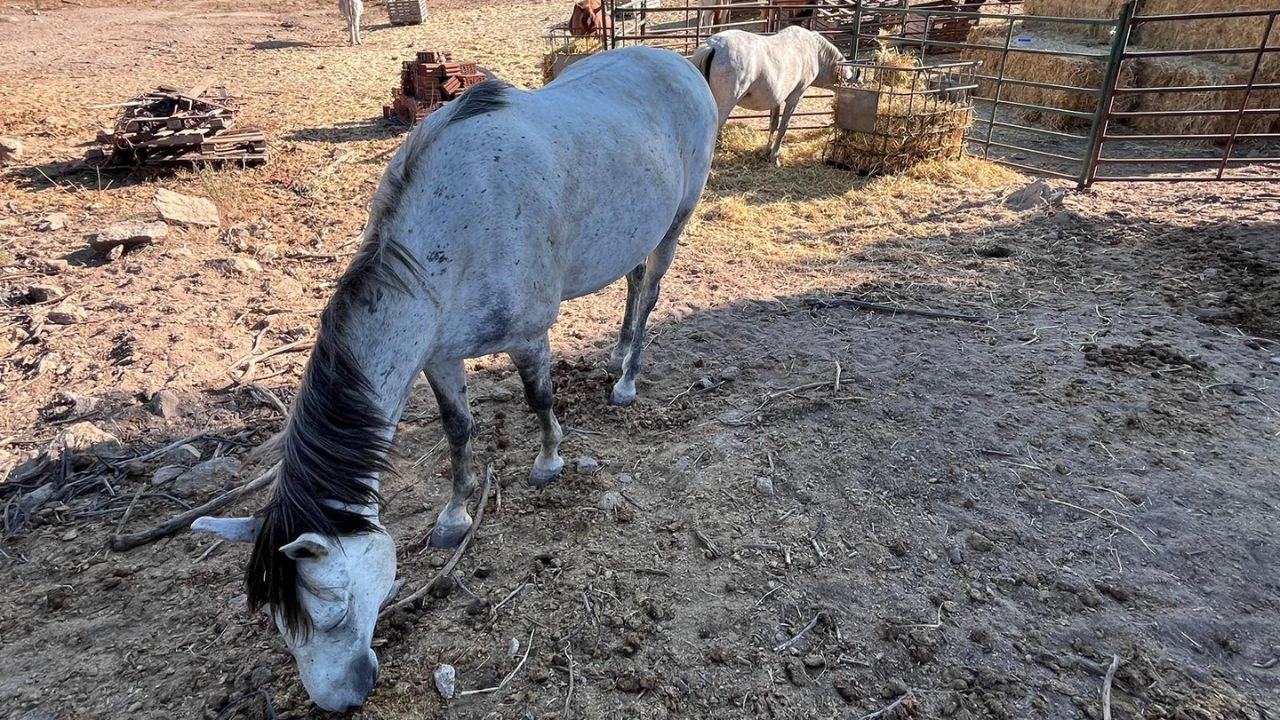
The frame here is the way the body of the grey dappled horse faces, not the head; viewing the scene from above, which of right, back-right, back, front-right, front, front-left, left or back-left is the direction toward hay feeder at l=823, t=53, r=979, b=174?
back

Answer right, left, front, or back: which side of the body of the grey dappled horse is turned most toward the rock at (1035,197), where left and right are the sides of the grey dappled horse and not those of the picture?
back

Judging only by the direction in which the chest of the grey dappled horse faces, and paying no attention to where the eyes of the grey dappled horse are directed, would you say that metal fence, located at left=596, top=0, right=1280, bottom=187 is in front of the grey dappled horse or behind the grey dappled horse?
behind

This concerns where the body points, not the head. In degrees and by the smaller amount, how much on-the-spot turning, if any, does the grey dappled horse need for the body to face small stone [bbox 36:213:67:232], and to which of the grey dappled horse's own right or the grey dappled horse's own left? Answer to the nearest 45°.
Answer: approximately 90° to the grey dappled horse's own right

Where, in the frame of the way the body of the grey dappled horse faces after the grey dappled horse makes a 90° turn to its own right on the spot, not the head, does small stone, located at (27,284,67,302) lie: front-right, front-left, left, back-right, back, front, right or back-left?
front

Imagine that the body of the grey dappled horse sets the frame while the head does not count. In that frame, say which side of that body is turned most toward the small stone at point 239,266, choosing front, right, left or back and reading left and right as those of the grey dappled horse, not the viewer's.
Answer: right

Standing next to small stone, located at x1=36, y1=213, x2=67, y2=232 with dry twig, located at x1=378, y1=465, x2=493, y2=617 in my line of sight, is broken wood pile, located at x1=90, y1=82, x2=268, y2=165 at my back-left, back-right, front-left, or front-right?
back-left

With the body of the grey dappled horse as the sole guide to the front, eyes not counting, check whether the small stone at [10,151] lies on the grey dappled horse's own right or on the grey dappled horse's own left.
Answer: on the grey dappled horse's own right

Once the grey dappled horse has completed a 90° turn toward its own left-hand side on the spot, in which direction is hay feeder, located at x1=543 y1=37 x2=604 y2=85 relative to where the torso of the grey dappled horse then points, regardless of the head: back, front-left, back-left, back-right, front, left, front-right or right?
back-left

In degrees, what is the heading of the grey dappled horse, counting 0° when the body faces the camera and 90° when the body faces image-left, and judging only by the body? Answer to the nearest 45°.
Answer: approximately 45°
